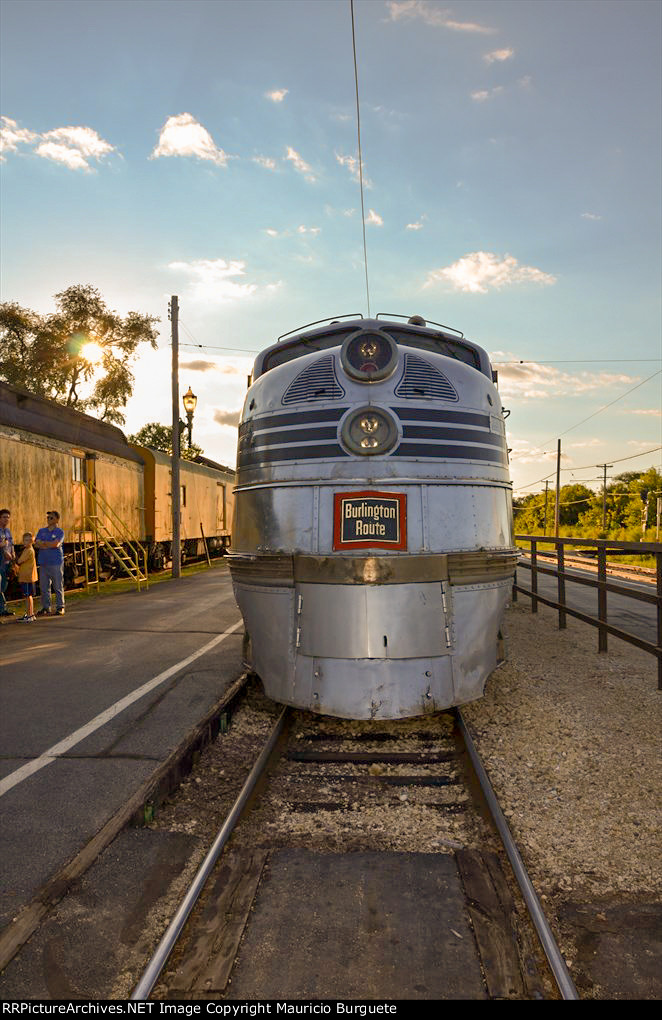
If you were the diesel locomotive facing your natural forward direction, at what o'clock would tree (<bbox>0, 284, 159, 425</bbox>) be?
The tree is roughly at 5 o'clock from the diesel locomotive.

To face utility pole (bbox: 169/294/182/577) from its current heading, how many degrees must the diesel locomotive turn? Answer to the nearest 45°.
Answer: approximately 180°

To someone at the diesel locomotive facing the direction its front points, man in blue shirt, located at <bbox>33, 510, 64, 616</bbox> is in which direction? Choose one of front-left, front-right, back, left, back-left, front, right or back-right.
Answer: back-right

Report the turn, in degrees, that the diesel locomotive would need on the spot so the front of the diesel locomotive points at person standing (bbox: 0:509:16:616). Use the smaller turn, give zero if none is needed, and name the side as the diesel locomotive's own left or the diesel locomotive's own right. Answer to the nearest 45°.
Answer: approximately 135° to the diesel locomotive's own right

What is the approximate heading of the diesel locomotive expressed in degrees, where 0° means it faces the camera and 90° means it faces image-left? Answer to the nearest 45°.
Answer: approximately 0°

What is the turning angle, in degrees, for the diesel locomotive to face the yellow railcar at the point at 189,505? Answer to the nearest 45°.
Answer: approximately 180°

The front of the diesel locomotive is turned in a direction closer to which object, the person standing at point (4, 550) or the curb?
the curb

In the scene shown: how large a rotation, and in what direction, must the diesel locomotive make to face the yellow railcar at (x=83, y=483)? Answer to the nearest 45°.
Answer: approximately 135° to its right
